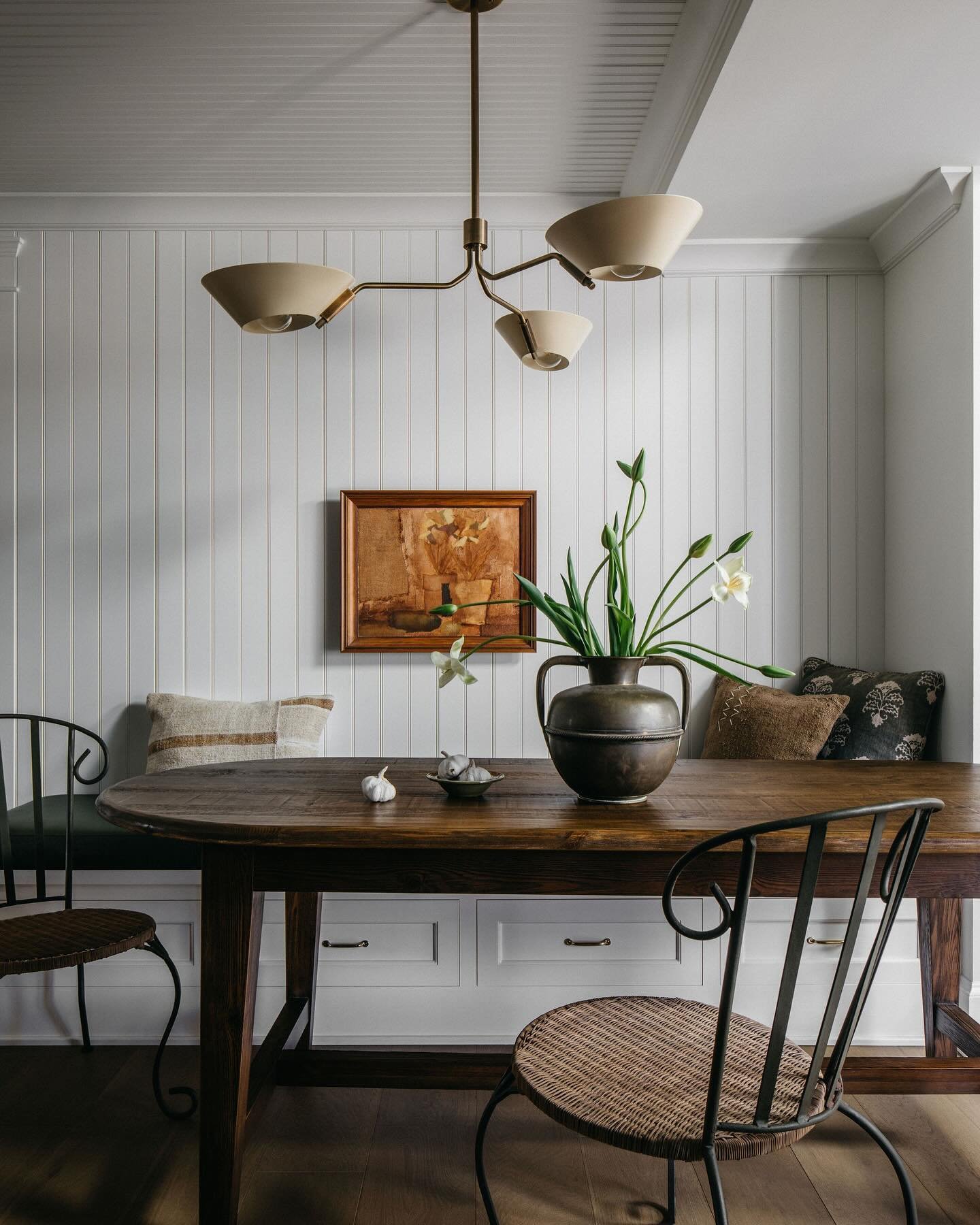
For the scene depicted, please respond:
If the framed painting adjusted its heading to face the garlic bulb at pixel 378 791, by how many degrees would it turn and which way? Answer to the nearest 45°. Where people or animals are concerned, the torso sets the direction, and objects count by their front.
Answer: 0° — it already faces it

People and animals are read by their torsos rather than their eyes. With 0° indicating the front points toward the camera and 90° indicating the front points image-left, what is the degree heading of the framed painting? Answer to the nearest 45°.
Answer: approximately 0°

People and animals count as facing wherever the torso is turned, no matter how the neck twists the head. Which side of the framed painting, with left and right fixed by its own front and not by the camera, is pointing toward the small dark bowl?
front

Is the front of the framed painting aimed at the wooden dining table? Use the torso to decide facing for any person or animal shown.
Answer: yes

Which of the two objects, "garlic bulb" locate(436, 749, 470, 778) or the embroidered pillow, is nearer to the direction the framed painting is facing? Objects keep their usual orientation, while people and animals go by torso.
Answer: the garlic bulb

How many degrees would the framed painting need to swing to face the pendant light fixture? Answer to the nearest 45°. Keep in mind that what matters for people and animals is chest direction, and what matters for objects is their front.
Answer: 0° — it already faces it
